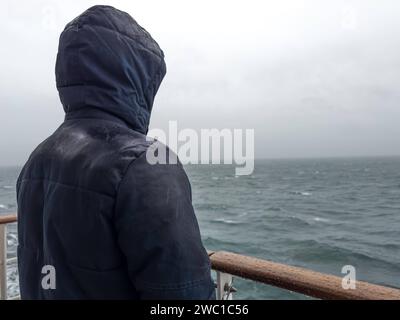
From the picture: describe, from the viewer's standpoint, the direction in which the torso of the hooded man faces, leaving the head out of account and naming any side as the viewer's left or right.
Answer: facing away from the viewer and to the right of the viewer

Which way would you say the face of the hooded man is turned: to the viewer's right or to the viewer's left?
to the viewer's right
